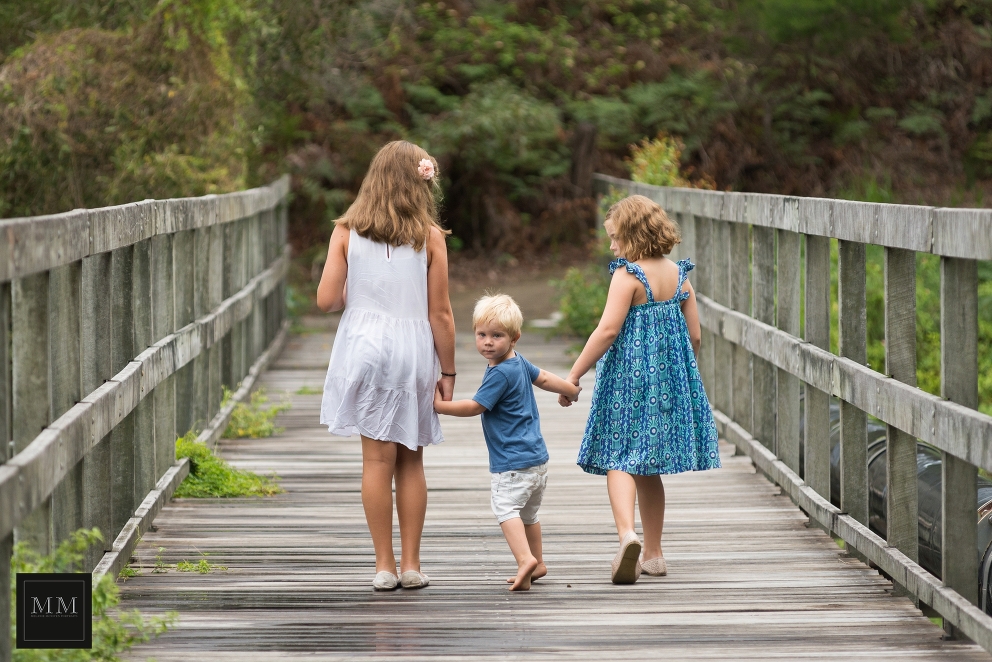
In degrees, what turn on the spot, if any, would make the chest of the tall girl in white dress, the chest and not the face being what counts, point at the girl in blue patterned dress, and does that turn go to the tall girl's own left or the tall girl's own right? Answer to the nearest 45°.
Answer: approximately 90° to the tall girl's own right

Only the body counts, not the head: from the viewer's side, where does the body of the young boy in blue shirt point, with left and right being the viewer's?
facing away from the viewer and to the left of the viewer

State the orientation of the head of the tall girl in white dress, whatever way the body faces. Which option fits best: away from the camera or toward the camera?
away from the camera

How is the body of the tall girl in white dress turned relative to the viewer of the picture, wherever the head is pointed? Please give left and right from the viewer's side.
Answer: facing away from the viewer

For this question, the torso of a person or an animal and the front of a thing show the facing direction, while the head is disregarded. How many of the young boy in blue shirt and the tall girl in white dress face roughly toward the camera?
0
